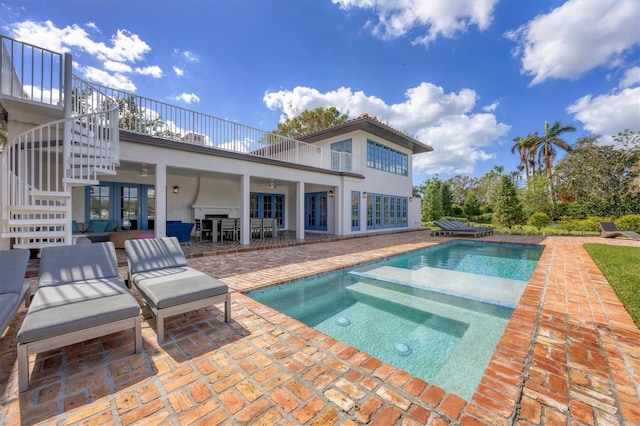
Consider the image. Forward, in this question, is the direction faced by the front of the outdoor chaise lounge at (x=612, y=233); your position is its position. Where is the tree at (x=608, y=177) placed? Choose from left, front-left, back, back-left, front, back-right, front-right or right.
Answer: back-left

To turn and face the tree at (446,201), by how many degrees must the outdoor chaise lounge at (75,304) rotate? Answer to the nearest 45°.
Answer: approximately 90° to its left

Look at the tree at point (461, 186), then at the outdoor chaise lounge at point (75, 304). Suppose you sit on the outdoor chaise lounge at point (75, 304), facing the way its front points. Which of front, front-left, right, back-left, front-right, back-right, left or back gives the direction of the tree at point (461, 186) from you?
left

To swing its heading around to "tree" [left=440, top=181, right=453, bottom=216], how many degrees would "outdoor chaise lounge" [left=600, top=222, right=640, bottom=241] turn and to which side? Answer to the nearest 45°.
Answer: approximately 180°

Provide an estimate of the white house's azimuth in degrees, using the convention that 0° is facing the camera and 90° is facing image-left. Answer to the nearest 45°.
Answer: approximately 315°

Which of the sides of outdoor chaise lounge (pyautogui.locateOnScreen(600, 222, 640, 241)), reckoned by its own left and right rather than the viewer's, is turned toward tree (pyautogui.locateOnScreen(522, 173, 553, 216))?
back

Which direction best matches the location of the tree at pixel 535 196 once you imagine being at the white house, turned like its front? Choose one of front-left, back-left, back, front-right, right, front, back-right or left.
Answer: front-left

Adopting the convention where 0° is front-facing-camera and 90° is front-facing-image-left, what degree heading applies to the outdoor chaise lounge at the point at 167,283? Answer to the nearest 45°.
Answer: approximately 315°

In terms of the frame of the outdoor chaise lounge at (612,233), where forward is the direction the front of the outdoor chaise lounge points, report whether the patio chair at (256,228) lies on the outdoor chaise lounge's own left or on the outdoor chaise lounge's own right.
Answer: on the outdoor chaise lounge's own right

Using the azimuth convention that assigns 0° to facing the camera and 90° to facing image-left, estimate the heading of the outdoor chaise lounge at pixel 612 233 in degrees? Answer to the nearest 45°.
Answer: approximately 315°
